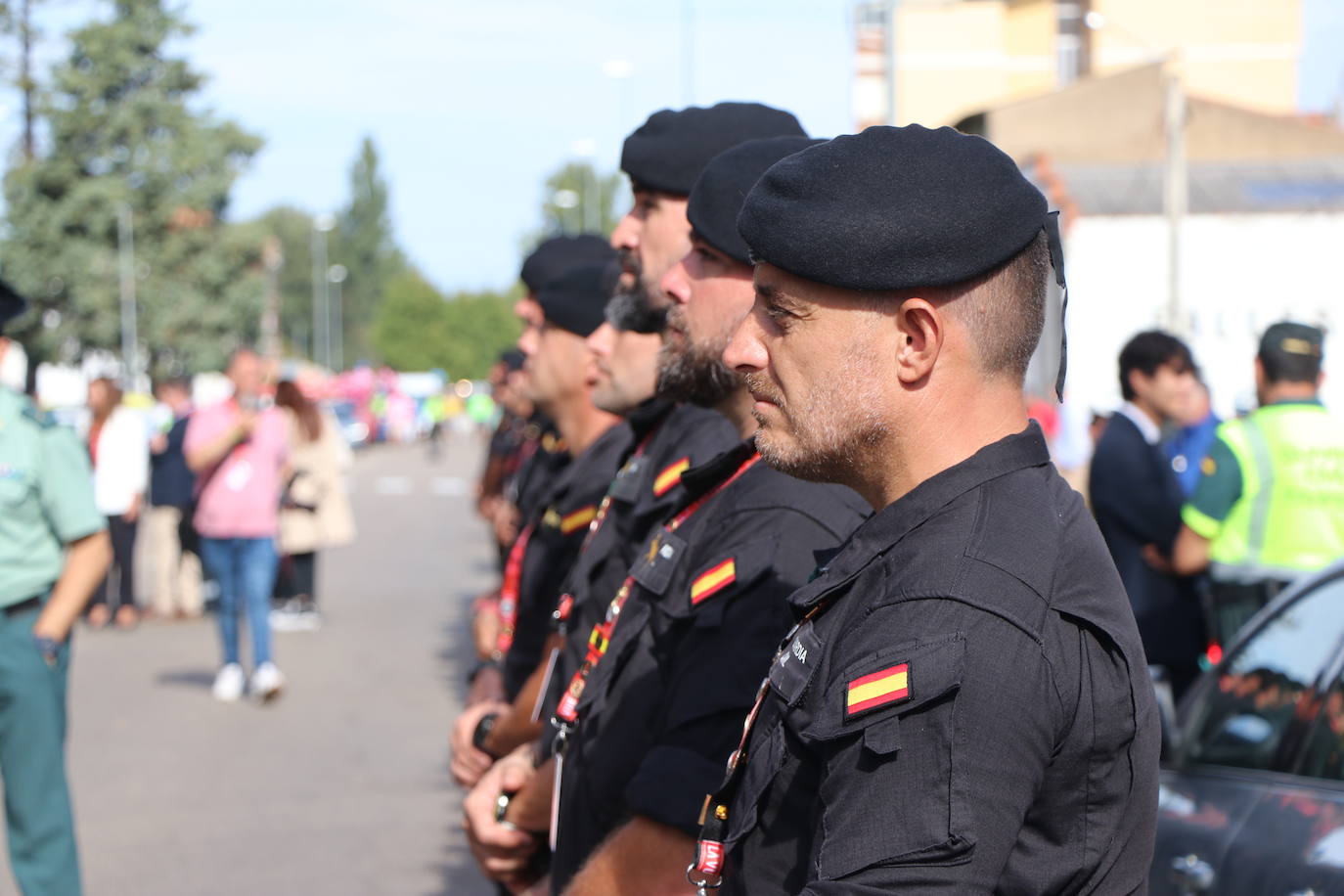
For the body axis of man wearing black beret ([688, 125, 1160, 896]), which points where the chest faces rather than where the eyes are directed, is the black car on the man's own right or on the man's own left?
on the man's own right

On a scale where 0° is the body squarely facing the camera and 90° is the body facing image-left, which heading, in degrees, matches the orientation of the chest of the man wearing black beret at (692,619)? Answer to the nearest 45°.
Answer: approximately 90°

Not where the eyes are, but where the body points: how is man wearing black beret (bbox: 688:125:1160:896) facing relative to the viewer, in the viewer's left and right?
facing to the left of the viewer

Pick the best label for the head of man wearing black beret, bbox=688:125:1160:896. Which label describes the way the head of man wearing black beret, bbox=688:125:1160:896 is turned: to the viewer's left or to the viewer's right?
to the viewer's left

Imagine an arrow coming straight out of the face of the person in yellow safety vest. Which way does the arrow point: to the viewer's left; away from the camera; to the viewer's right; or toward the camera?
away from the camera

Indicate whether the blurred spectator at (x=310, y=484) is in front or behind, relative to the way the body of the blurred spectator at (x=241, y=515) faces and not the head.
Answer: behind

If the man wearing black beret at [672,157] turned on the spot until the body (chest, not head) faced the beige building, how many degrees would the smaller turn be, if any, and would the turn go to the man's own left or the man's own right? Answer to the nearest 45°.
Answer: approximately 90° to the man's own right

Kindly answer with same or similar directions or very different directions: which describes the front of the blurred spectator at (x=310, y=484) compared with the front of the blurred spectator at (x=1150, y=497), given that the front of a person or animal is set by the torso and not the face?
very different directions

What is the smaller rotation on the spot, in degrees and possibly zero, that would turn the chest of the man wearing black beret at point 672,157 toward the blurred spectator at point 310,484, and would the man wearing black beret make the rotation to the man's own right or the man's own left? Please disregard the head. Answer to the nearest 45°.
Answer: approximately 90° to the man's own right

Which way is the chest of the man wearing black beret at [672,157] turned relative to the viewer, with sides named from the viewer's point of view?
facing to the left of the viewer

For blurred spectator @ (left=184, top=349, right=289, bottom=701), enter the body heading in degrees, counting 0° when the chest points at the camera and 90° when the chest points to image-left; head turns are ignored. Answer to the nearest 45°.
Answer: approximately 0°

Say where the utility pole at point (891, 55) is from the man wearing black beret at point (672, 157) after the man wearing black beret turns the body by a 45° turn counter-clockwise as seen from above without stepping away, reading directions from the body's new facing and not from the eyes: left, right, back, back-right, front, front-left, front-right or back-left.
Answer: back-right
